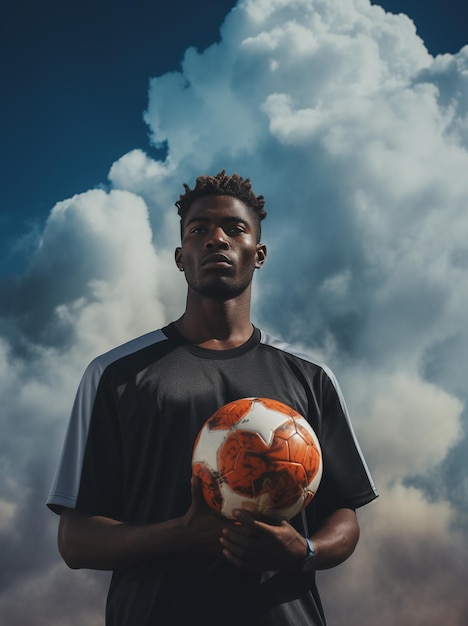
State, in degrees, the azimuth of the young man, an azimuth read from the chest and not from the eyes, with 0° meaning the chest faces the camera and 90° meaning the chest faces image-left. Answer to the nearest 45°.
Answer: approximately 0°
